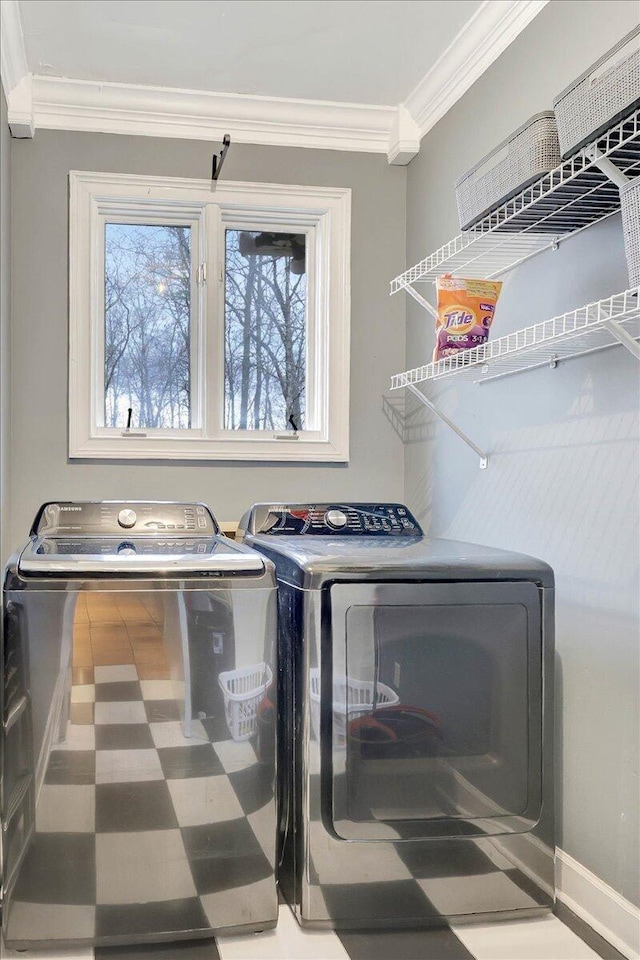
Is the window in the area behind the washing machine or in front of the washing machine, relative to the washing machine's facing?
behind

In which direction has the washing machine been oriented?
toward the camera

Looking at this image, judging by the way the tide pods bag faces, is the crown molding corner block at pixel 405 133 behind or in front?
behind

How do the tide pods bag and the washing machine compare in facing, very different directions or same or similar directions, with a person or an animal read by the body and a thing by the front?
same or similar directions

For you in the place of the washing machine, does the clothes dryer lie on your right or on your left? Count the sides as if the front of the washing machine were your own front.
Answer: on your left

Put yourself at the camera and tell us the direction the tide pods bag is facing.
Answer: facing the viewer
